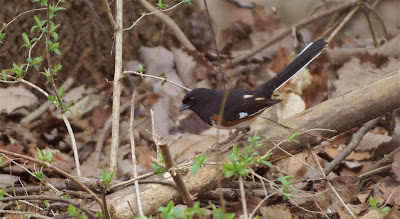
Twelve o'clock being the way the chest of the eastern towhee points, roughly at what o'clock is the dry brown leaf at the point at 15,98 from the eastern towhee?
The dry brown leaf is roughly at 1 o'clock from the eastern towhee.

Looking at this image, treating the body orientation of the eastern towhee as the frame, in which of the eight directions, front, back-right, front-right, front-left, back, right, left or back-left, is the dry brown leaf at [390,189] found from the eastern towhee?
back

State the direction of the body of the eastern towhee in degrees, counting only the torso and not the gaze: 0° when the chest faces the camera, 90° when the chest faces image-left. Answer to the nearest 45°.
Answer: approximately 90°

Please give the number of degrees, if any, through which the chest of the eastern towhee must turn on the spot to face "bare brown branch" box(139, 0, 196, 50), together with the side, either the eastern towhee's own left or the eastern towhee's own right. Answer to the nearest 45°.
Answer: approximately 90° to the eastern towhee's own right

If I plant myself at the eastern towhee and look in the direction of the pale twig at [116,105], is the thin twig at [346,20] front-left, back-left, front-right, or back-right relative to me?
back-right

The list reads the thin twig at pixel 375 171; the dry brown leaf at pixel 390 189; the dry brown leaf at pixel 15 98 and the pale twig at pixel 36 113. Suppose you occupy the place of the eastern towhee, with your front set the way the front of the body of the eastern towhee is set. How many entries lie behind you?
2

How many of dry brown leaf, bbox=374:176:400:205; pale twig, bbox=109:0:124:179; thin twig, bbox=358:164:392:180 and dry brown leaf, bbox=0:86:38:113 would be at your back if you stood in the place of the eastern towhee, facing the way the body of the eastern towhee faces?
2

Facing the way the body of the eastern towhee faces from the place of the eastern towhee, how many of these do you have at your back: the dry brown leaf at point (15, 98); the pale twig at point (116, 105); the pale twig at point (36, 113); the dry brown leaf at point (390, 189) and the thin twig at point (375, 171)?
2

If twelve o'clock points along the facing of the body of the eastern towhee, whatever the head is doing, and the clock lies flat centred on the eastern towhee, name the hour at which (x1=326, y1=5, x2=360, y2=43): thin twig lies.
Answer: The thin twig is roughly at 4 o'clock from the eastern towhee.

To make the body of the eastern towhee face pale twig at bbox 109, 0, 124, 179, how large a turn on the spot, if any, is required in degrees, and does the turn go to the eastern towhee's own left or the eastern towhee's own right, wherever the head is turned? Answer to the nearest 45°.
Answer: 0° — it already faces it

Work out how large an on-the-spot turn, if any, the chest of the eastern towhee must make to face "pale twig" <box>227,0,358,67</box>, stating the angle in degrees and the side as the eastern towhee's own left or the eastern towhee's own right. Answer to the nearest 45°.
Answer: approximately 90° to the eastern towhee's own right
